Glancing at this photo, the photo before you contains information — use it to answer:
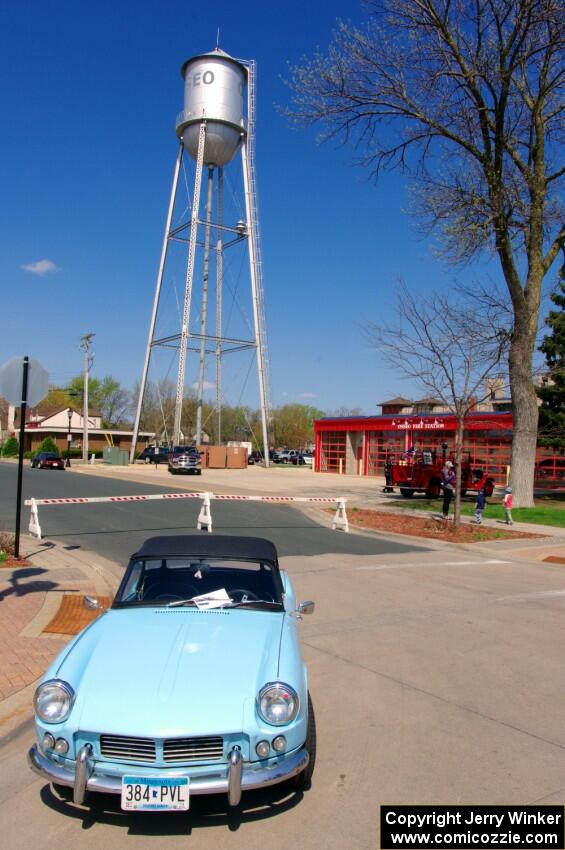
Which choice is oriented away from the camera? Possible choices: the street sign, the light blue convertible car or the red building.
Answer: the street sign

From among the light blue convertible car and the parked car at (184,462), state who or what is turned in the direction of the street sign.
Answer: the parked car

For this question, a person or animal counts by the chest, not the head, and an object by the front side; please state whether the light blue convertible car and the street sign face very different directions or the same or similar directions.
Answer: very different directions

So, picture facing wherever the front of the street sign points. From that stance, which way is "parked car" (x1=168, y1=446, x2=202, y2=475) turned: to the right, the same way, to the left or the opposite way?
the opposite way

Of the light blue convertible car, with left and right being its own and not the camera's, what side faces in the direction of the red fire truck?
back

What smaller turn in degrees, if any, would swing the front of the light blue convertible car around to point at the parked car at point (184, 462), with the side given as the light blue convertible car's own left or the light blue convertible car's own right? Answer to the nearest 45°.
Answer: approximately 180°

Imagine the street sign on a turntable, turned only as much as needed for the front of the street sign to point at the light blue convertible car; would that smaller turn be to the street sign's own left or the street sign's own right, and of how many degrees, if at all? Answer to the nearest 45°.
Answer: approximately 180°

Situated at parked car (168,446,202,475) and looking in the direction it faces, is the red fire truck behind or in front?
in front

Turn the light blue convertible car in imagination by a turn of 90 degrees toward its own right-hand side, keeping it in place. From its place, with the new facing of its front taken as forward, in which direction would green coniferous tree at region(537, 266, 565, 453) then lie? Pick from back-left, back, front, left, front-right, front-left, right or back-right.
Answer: back-right

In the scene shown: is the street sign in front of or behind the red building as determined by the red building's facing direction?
in front

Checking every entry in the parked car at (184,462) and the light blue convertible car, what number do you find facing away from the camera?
0

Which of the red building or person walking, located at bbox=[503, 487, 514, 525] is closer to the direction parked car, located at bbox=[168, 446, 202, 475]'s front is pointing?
the person walking

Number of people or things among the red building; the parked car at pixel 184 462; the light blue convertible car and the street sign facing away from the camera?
1

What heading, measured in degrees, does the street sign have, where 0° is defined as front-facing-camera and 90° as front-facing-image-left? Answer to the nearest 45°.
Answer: approximately 180°

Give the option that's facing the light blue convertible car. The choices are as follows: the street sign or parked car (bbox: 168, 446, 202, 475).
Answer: the parked car
